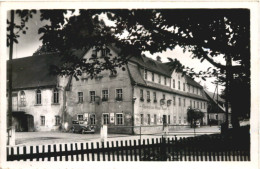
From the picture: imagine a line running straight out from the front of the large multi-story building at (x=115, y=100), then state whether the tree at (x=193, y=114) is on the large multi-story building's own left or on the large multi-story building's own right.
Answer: on the large multi-story building's own left

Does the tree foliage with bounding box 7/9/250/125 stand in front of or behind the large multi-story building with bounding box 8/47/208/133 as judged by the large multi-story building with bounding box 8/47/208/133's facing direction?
in front

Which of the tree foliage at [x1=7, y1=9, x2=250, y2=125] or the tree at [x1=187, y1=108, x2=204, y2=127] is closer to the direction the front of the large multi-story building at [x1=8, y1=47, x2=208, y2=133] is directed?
the tree foliage
